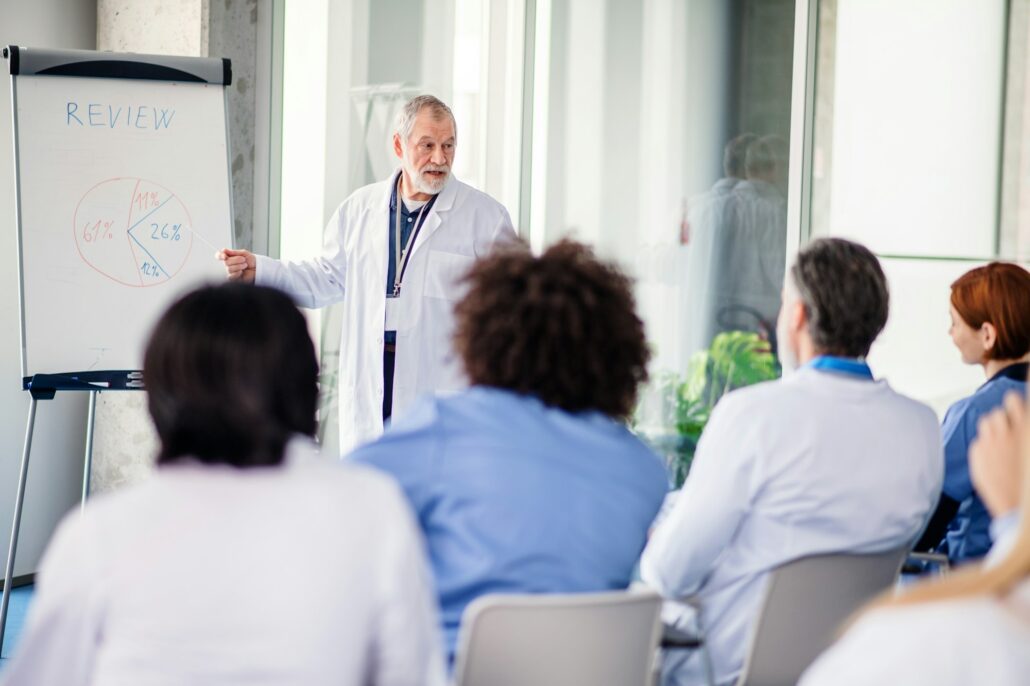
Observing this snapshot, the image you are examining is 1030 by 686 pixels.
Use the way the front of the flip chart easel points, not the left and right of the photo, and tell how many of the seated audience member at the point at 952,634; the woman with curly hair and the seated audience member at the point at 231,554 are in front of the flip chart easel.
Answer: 3

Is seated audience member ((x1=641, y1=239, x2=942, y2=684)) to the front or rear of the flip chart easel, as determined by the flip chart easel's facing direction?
to the front

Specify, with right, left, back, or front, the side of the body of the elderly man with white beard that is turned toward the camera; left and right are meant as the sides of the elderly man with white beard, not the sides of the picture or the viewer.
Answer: front

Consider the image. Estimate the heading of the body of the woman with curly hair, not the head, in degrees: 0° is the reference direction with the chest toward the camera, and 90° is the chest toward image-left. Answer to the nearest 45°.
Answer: approximately 180°

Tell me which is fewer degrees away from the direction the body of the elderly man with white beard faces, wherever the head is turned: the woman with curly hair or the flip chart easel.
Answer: the woman with curly hair

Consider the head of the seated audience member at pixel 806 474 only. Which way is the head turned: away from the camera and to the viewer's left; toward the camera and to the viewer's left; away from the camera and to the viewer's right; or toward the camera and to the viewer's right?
away from the camera and to the viewer's left

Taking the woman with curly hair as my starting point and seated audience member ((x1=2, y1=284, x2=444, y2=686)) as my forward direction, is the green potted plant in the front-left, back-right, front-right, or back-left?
back-right

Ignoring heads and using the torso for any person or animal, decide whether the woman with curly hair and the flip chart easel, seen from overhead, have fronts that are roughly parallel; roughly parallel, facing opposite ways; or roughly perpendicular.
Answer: roughly parallel, facing opposite ways

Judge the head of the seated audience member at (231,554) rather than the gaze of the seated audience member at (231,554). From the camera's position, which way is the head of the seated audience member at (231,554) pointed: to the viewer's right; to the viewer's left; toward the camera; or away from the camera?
away from the camera

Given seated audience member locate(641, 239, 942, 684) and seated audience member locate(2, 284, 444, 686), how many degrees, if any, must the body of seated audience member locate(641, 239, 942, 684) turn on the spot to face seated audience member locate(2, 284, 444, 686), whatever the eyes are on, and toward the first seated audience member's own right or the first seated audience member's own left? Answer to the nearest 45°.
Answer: approximately 90° to the first seated audience member's own left

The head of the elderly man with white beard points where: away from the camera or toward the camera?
toward the camera

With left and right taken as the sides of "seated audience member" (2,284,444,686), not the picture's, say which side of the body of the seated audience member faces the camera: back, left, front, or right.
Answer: back

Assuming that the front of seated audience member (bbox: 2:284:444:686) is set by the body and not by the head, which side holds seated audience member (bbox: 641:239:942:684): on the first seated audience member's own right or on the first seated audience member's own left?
on the first seated audience member's own right

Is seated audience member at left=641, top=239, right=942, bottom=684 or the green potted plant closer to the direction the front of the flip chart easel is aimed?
the seated audience member

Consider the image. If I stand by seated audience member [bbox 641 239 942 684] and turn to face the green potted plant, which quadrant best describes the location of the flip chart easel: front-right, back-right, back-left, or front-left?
front-left

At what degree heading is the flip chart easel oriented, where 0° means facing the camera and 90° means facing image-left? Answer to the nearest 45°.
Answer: approximately 0°

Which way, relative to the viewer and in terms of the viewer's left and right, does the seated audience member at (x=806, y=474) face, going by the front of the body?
facing away from the viewer and to the left of the viewer
